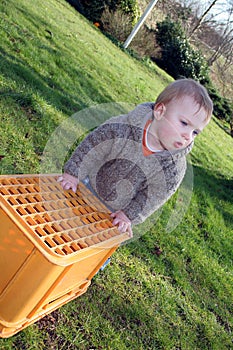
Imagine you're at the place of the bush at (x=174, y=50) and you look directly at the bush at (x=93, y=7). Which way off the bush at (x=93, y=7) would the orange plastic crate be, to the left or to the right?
left

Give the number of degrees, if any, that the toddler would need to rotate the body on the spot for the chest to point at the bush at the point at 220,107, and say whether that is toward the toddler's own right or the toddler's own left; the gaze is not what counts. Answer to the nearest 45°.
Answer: approximately 180°

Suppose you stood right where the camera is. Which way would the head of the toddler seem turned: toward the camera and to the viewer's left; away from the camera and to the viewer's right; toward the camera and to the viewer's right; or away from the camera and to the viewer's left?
toward the camera and to the viewer's right

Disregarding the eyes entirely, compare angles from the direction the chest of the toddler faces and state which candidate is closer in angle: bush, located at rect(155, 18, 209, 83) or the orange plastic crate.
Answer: the orange plastic crate

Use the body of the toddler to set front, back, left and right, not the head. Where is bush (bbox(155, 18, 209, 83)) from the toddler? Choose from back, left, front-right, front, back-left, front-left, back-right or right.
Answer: back
